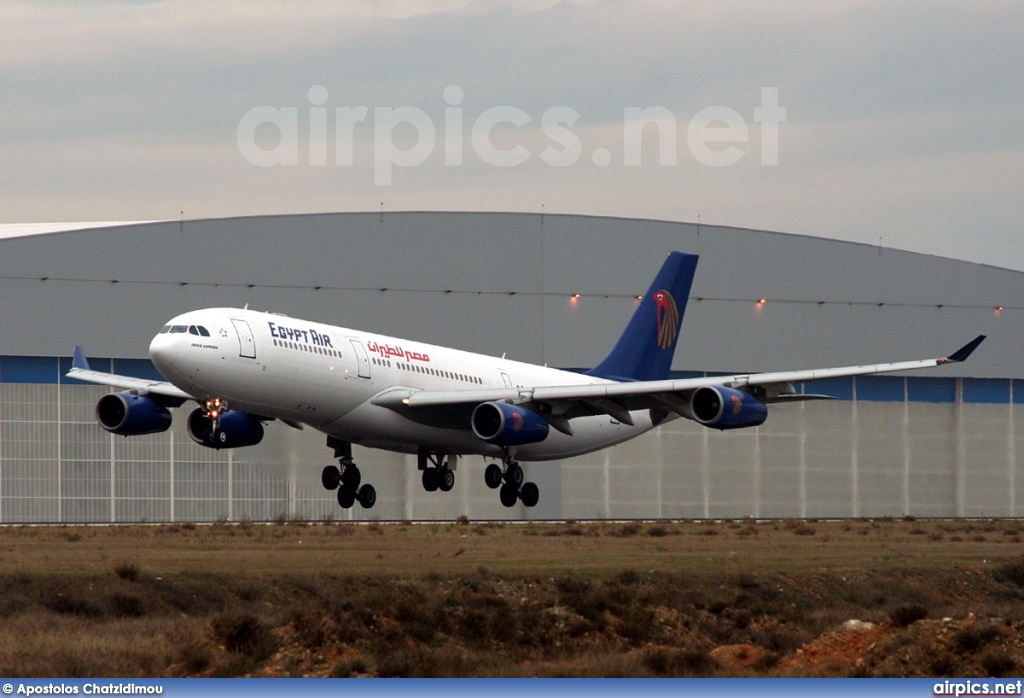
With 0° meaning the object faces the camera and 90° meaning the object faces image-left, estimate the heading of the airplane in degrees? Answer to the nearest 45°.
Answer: approximately 45°
